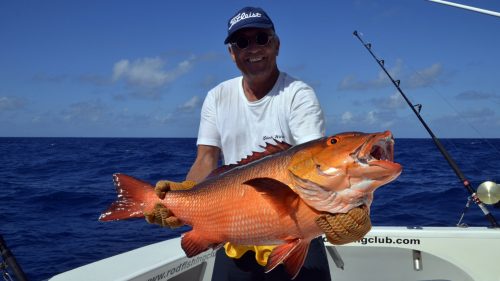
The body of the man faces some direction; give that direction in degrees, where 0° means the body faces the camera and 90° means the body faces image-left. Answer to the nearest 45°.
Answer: approximately 0°

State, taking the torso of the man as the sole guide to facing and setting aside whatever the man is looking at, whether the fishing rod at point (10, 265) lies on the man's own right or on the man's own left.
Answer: on the man's own right

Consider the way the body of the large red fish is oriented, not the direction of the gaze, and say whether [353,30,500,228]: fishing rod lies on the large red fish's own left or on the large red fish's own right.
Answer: on the large red fish's own left

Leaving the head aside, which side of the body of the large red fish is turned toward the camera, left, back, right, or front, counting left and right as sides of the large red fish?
right

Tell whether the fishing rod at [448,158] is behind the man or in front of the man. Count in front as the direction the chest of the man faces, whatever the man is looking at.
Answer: behind
